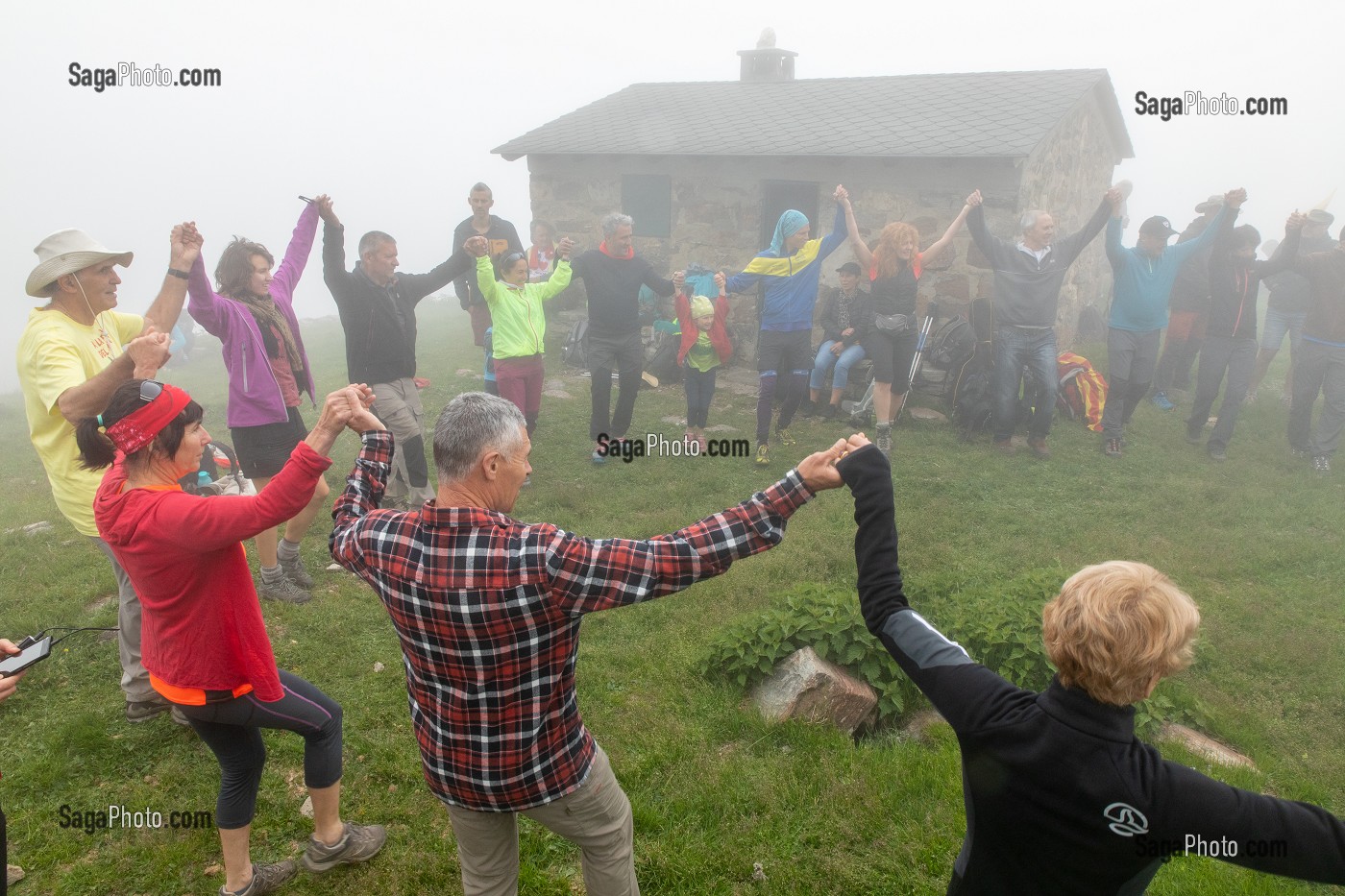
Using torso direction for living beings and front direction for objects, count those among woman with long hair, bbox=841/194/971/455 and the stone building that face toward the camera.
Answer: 2

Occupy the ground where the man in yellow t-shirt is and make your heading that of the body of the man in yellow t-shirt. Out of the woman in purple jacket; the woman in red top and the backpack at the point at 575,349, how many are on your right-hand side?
1

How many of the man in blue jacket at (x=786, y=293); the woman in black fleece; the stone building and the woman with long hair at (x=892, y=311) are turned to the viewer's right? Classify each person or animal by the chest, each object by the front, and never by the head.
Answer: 0

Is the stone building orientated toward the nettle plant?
yes

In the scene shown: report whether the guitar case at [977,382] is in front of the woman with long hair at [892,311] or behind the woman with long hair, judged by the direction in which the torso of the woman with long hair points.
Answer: behind

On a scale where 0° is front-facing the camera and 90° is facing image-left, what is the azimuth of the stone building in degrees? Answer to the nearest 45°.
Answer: approximately 0°

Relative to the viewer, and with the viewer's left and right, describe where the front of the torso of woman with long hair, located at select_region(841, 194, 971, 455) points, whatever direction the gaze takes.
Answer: facing the viewer

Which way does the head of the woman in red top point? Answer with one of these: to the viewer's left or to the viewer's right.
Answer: to the viewer's right

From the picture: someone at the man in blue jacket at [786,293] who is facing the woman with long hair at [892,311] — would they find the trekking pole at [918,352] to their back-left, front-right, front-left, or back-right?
front-left

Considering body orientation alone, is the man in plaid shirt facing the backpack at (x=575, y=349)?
yes

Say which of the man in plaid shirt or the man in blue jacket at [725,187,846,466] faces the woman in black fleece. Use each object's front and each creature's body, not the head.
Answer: the man in blue jacket

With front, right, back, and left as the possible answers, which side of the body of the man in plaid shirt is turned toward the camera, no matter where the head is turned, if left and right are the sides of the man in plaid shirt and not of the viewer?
back

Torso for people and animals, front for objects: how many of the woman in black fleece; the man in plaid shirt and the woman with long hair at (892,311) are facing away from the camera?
2

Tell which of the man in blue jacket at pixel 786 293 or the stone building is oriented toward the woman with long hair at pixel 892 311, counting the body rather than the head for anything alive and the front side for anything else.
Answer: the stone building

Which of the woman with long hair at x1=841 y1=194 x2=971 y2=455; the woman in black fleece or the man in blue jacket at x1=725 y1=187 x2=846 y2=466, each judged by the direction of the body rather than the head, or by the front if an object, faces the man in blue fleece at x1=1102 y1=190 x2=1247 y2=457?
the woman in black fleece

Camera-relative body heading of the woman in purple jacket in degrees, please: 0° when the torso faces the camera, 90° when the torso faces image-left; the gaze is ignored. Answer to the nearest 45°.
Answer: approximately 315°

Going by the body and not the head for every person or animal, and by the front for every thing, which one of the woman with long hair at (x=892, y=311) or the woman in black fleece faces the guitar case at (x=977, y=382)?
the woman in black fleece

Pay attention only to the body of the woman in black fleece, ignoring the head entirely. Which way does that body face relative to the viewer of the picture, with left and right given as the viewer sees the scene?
facing away from the viewer
